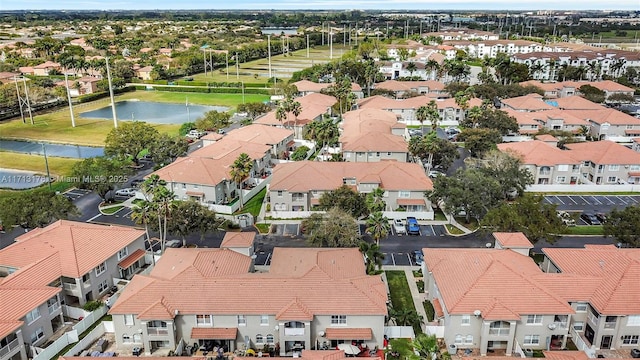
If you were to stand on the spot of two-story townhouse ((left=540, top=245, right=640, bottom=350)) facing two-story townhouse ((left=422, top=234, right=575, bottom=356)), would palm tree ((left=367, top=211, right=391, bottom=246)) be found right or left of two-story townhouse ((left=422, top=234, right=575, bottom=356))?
right

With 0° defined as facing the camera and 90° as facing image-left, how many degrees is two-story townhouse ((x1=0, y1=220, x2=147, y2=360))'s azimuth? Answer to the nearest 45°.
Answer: approximately 315°
